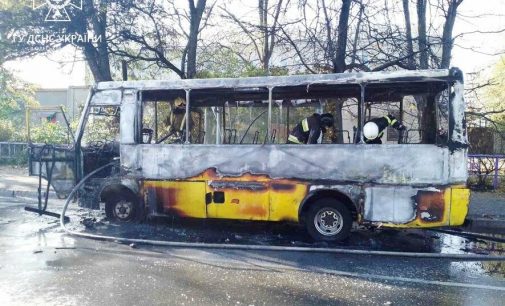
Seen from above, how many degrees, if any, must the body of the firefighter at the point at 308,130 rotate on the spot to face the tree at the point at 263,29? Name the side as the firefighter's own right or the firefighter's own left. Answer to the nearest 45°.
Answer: approximately 90° to the firefighter's own left

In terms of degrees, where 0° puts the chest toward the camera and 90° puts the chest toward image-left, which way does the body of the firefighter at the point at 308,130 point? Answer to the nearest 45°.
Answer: approximately 270°

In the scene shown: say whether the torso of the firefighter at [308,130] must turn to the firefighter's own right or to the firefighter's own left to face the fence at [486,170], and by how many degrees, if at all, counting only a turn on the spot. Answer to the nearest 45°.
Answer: approximately 45° to the firefighter's own left

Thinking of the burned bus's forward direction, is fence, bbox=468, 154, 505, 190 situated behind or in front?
behind

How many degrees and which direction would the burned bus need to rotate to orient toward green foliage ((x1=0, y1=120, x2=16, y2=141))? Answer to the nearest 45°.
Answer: approximately 45° to its right

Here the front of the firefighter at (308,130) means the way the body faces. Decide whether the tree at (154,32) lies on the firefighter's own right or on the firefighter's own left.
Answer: on the firefighter's own left

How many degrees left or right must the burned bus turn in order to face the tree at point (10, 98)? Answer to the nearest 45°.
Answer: approximately 45° to its right

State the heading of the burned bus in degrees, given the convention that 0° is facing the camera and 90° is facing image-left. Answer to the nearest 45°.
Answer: approximately 90°

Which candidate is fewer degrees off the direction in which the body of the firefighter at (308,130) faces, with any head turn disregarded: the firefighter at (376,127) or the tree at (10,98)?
the firefighter

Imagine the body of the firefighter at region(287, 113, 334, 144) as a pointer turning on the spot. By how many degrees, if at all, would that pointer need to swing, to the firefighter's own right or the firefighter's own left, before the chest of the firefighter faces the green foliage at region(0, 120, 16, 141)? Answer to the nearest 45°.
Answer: approximately 135° to the firefighter's own left

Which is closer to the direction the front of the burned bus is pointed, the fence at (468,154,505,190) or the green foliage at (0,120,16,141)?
the green foliage
